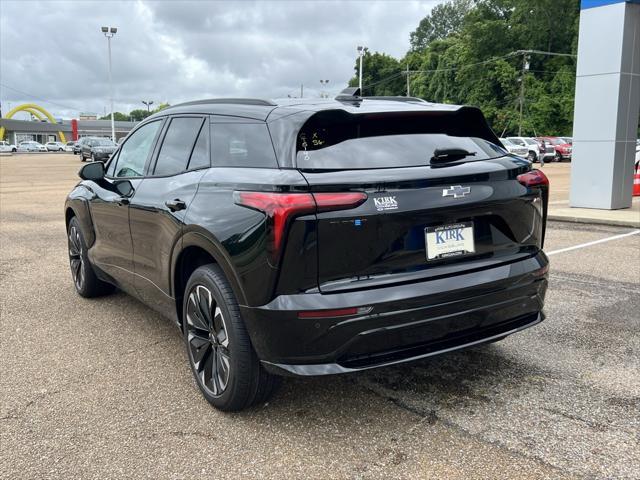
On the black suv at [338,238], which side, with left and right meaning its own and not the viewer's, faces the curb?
right

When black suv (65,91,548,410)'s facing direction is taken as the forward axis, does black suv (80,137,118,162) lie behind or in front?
in front

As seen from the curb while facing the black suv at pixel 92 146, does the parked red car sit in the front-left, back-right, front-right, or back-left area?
front-right

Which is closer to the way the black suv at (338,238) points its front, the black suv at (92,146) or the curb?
the black suv

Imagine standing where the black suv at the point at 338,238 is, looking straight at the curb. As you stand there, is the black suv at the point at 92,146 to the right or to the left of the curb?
left

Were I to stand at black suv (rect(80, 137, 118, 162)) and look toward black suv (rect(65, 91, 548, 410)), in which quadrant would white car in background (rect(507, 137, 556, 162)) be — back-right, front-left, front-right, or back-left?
front-left

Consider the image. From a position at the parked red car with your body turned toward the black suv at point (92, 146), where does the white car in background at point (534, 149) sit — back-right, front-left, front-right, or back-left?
front-left

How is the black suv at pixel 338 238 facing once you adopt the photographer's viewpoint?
facing away from the viewer and to the left of the viewer
